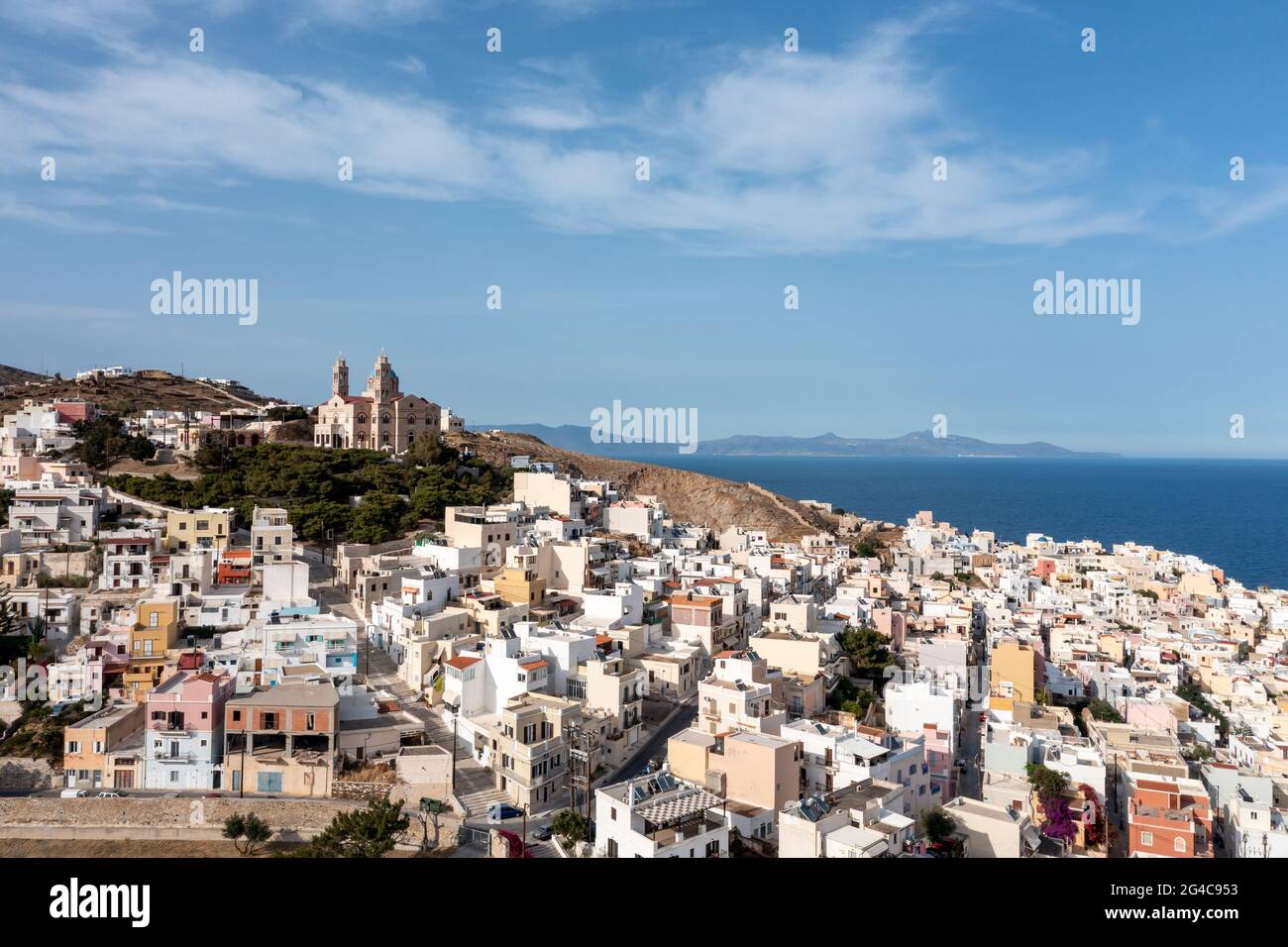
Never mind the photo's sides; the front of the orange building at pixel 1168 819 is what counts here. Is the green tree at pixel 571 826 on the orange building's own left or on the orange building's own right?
on the orange building's own right

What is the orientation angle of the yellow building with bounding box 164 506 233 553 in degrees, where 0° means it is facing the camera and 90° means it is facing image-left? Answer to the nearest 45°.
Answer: approximately 0°

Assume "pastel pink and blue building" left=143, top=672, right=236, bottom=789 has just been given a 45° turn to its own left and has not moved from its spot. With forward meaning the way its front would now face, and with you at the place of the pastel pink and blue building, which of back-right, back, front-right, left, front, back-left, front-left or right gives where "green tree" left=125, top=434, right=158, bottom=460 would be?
back-left

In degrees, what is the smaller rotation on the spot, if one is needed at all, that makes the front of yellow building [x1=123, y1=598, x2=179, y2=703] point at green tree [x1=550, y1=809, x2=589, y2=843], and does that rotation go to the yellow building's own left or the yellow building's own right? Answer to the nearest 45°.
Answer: approximately 45° to the yellow building's own left

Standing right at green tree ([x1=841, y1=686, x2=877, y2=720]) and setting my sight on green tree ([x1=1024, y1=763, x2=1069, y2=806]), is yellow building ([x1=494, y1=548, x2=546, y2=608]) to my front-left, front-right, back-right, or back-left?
back-right

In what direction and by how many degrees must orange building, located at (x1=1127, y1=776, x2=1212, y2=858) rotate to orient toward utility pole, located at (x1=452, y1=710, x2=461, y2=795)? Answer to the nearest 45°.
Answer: approximately 90° to its right

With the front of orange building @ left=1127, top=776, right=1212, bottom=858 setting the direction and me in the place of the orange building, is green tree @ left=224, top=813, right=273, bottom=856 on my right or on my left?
on my right
